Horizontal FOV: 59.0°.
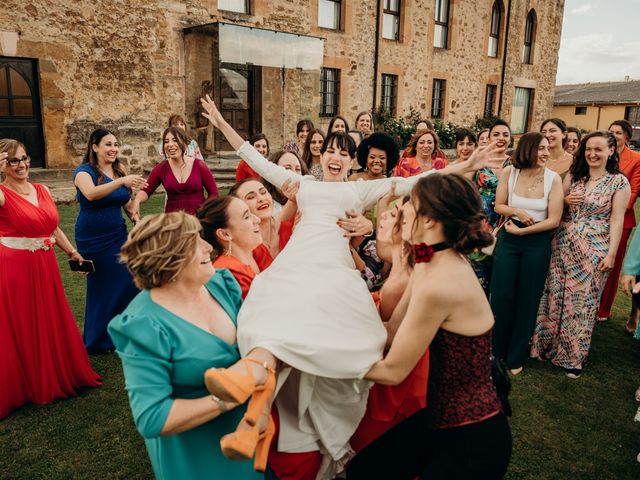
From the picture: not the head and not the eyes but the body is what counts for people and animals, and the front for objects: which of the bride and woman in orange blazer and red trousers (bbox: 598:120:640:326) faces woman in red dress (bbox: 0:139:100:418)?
the woman in orange blazer and red trousers

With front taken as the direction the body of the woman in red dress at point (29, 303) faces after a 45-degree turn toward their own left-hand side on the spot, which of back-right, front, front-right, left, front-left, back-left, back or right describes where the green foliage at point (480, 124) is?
front-left

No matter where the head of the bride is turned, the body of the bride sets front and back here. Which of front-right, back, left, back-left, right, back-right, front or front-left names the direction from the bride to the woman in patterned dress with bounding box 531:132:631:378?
back-left

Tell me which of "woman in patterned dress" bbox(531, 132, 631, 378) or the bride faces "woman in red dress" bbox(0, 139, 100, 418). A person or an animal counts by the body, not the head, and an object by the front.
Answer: the woman in patterned dress

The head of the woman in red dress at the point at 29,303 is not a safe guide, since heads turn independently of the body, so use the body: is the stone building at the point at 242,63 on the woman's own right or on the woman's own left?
on the woman's own left

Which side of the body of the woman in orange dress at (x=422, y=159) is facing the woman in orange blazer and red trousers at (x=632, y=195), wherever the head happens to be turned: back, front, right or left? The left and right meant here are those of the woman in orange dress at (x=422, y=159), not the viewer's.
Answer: left

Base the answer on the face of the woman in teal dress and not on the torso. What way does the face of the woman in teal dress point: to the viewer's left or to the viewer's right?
to the viewer's right

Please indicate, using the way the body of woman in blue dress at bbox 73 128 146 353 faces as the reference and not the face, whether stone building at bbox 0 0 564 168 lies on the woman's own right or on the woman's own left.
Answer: on the woman's own left

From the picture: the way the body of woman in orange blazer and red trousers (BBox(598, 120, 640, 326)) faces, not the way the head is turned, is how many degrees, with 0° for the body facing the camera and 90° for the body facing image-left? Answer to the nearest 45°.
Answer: approximately 45°

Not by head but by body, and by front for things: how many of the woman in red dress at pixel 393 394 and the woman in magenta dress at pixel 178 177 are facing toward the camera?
1

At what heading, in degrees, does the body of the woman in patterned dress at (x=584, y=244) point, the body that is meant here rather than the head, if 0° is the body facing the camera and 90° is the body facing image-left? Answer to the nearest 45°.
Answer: approximately 45°

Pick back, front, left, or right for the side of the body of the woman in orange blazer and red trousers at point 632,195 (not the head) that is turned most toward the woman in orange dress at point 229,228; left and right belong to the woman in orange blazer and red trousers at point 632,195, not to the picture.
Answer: front

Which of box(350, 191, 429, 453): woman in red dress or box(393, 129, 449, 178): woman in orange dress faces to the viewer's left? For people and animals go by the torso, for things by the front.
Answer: the woman in red dress
